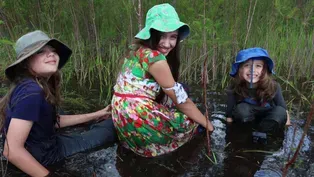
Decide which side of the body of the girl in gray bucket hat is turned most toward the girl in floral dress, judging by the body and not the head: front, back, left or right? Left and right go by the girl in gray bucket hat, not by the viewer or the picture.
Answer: front

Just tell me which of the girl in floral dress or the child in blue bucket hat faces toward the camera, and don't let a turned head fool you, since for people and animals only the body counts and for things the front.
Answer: the child in blue bucket hat

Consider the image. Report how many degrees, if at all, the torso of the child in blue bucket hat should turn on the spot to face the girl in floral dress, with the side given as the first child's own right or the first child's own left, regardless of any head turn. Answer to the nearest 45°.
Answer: approximately 45° to the first child's own right

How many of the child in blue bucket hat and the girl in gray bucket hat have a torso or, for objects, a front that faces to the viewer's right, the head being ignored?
1

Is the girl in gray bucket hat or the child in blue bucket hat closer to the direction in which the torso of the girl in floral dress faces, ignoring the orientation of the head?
the child in blue bucket hat

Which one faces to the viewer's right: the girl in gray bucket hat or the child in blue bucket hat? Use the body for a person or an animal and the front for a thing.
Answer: the girl in gray bucket hat

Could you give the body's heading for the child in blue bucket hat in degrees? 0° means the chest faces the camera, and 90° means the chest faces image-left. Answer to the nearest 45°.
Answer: approximately 0°

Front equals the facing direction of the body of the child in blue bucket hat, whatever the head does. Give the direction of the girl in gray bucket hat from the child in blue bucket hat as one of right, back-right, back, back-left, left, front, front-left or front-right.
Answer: front-right

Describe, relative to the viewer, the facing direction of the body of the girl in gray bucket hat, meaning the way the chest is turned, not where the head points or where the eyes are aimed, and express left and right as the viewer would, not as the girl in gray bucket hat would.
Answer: facing to the right of the viewer
